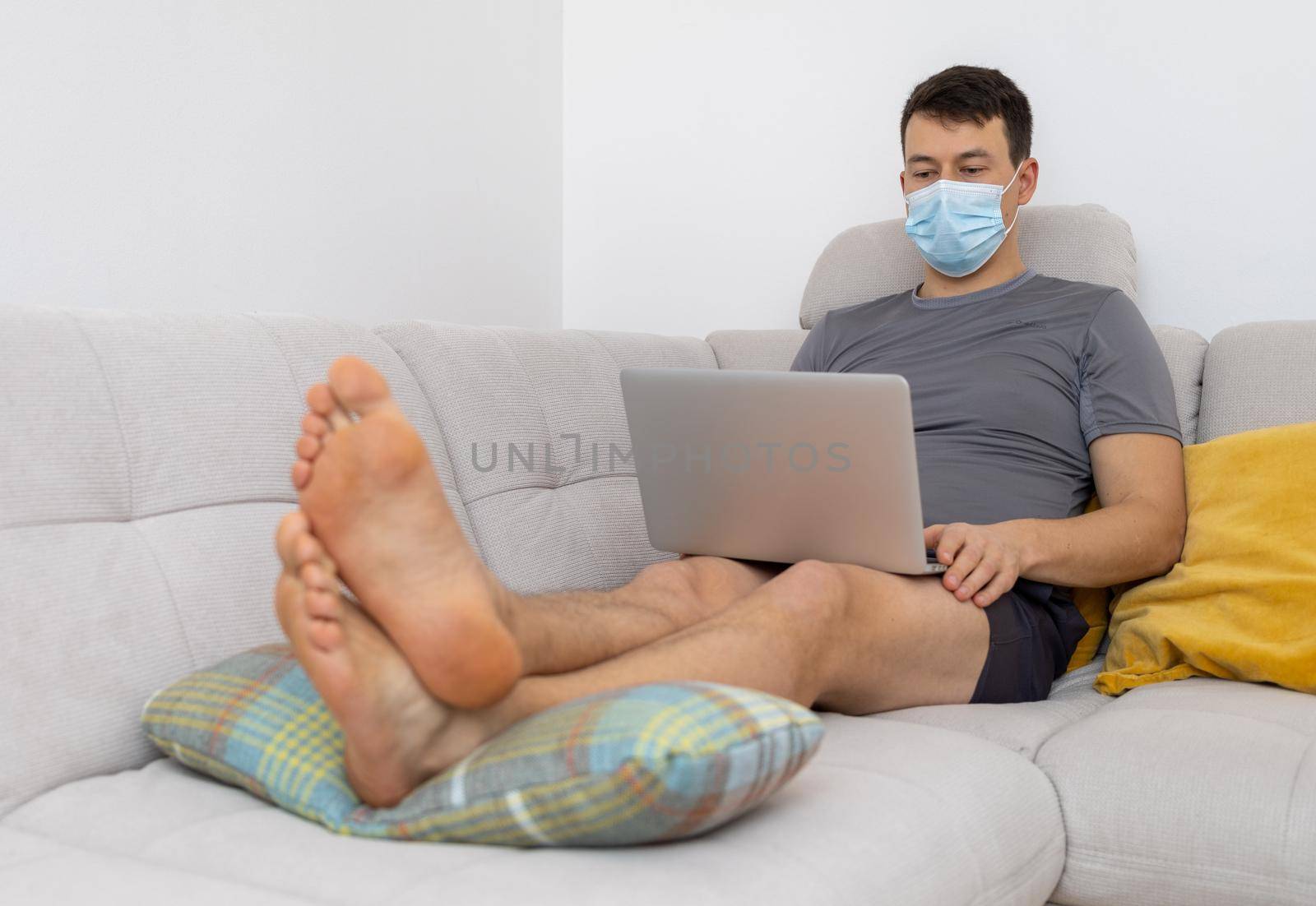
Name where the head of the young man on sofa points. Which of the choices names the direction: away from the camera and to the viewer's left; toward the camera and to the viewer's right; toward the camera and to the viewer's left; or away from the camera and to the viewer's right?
toward the camera and to the viewer's left

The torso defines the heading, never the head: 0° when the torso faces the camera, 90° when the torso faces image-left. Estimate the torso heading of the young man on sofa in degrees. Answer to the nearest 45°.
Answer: approximately 45°
